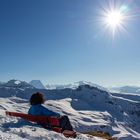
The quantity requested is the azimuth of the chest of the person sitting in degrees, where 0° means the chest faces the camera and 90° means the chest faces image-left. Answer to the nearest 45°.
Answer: approximately 225°
